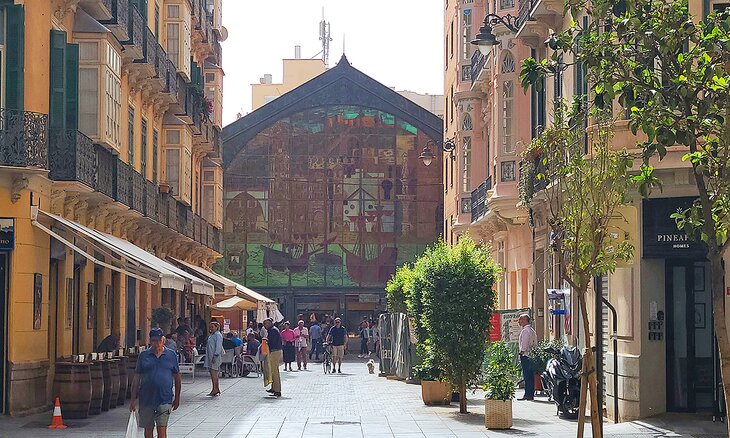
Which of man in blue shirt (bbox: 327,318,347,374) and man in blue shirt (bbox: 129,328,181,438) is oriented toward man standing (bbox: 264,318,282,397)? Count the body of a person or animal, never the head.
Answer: man in blue shirt (bbox: 327,318,347,374)

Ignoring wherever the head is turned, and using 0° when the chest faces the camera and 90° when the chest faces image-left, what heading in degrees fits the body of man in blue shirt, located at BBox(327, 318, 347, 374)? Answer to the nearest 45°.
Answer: approximately 0°

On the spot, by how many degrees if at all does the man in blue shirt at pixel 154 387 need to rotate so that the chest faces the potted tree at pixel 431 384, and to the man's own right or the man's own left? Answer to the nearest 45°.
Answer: approximately 135° to the man's own left

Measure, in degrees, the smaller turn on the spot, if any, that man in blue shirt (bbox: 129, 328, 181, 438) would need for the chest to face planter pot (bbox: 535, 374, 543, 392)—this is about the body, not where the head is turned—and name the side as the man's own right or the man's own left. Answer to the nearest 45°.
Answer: approximately 135° to the man's own left

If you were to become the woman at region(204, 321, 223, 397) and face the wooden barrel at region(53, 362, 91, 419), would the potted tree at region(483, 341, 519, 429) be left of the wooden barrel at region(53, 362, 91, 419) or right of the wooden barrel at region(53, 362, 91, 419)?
left

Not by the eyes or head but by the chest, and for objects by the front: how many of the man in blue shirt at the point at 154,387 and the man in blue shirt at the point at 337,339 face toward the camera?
2

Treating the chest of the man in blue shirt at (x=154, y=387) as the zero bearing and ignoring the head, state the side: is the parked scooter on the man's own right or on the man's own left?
on the man's own left

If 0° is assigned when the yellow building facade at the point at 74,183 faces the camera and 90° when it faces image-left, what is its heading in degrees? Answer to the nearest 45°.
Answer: approximately 315°

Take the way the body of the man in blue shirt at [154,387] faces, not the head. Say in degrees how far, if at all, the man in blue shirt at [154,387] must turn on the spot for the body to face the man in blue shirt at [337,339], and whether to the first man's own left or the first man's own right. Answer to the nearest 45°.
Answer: approximately 180°

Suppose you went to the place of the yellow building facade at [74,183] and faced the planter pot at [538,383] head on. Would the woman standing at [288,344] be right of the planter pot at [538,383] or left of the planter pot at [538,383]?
left

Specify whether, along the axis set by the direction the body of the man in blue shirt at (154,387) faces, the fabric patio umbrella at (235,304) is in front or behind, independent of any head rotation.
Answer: behind
